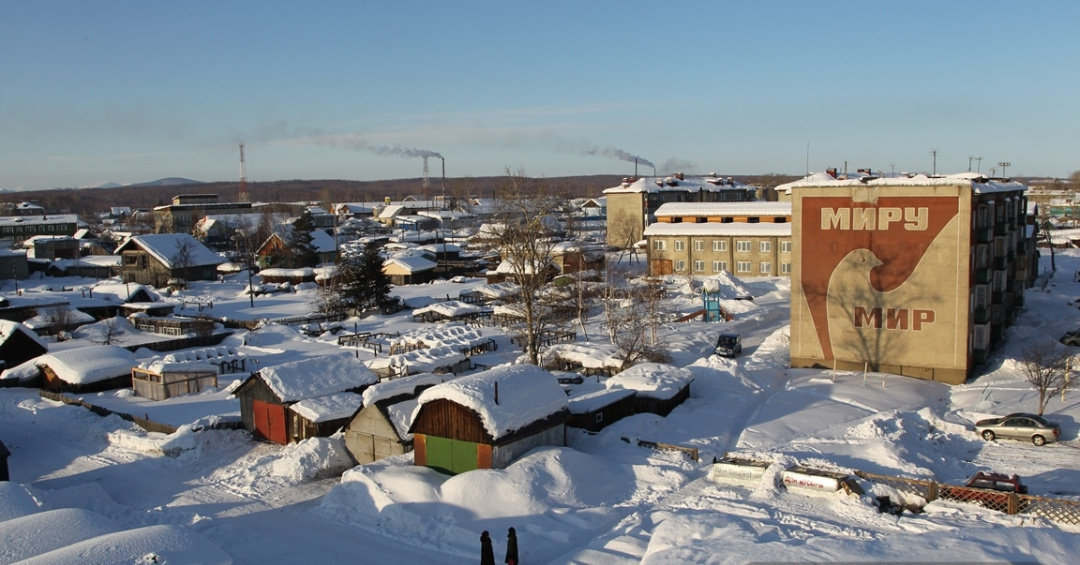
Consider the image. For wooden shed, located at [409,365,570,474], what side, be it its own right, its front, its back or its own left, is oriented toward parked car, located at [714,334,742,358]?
back

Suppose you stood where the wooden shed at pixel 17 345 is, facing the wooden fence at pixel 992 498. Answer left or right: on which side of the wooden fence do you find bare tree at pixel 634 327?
left

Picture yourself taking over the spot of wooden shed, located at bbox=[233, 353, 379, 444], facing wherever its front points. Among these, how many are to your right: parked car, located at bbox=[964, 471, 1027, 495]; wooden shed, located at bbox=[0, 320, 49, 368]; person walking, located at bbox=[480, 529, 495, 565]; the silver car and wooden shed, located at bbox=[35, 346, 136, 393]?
2

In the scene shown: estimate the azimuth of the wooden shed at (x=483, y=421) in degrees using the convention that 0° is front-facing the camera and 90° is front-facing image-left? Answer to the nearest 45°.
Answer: approximately 45°

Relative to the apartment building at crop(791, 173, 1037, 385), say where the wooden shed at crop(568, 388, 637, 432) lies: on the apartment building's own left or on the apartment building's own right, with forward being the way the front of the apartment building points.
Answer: on the apartment building's own right
